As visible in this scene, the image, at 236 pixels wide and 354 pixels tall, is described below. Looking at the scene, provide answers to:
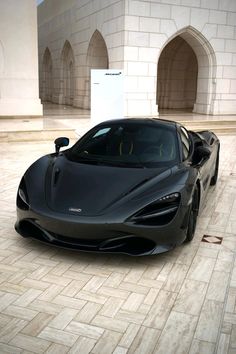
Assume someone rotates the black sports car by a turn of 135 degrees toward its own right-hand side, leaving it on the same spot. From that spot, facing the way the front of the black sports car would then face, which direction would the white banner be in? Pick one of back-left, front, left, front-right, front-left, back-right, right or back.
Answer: front

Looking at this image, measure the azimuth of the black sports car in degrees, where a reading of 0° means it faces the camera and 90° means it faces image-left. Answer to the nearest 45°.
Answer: approximately 45°
